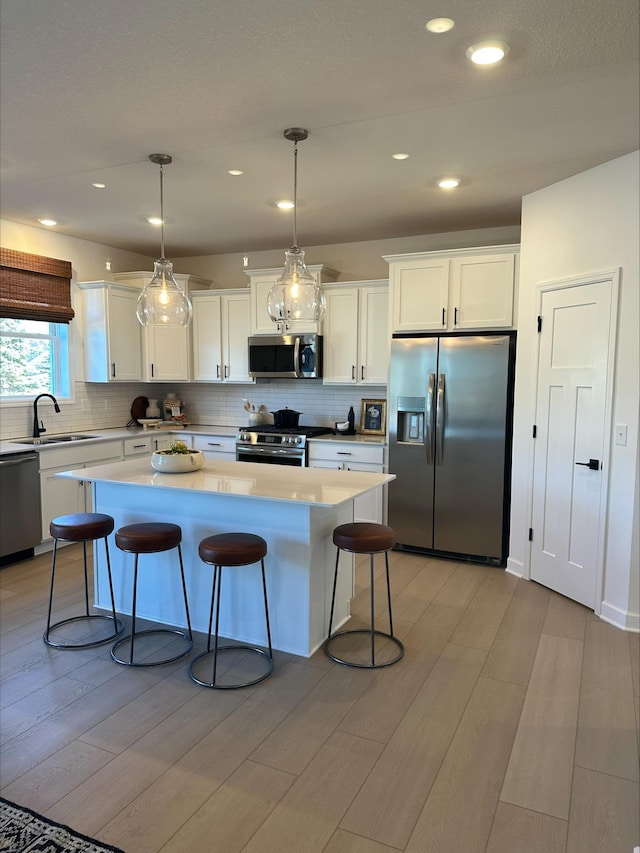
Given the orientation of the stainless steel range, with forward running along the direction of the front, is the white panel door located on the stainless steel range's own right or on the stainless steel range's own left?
on the stainless steel range's own left

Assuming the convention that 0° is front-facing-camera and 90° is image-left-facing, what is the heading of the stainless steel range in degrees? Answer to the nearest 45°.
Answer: approximately 45°

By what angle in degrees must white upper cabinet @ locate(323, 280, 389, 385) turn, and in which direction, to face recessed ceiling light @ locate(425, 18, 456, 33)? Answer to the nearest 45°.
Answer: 0° — it already faces it

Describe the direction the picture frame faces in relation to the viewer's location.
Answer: facing the viewer

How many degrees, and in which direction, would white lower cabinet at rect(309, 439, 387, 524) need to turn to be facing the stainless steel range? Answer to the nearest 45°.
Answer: approximately 90° to its right

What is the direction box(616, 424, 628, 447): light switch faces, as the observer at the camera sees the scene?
facing the viewer and to the left of the viewer

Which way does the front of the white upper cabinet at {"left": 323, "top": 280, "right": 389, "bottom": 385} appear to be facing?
toward the camera

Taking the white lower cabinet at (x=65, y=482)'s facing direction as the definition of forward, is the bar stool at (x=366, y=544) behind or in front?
in front

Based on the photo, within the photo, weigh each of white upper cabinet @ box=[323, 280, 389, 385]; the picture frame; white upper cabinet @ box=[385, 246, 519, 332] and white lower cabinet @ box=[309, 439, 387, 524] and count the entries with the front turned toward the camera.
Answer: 4

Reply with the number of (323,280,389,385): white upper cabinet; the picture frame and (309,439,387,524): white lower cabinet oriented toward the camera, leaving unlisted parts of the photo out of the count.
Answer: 3

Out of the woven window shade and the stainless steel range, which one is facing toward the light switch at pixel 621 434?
the woven window shade

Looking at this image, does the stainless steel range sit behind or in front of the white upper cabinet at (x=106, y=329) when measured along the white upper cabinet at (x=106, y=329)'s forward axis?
in front

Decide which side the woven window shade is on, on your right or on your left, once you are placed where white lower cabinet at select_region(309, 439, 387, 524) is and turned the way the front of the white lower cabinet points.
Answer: on your right

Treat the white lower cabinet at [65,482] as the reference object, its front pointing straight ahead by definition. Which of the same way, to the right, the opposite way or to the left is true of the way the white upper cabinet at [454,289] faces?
to the right

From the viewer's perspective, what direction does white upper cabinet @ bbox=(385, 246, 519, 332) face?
toward the camera
